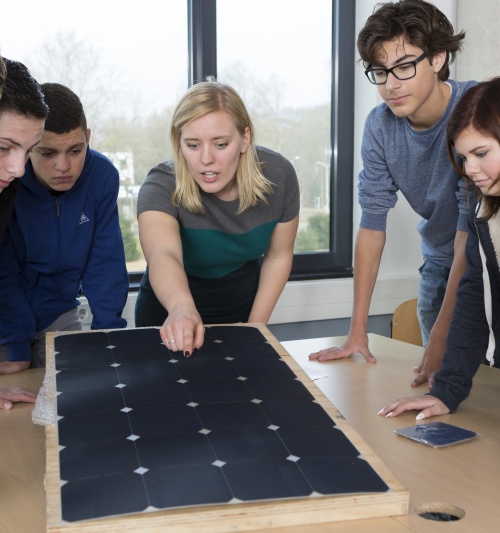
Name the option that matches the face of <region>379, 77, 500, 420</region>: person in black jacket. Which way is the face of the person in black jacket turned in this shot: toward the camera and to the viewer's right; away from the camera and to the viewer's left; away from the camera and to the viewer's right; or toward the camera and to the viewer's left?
toward the camera and to the viewer's left

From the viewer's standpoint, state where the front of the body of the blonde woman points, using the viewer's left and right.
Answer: facing the viewer

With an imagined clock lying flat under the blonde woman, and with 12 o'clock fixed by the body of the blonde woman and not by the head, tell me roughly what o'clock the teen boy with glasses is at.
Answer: The teen boy with glasses is roughly at 9 o'clock from the blonde woman.

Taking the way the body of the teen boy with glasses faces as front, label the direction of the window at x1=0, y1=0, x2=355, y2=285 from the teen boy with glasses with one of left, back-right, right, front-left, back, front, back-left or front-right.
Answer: right

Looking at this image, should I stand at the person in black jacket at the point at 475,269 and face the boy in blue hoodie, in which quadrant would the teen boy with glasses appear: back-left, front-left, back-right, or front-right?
front-right

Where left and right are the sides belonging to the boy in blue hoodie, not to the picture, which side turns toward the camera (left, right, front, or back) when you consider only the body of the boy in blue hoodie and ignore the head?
front

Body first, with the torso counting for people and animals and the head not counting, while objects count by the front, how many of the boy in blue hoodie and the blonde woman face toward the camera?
2

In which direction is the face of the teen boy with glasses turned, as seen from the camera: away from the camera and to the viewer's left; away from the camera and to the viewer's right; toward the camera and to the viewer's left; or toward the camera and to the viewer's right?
toward the camera and to the viewer's left

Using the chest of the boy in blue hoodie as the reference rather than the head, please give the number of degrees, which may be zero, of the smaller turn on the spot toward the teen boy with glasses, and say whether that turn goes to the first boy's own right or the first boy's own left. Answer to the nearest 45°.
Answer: approximately 90° to the first boy's own left

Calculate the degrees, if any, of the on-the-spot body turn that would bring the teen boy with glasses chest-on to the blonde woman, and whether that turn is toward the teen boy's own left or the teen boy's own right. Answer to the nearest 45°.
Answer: approximately 45° to the teen boy's own right

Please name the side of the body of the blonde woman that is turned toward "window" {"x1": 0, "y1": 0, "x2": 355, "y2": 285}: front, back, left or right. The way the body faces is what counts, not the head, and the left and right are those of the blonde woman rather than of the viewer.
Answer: back

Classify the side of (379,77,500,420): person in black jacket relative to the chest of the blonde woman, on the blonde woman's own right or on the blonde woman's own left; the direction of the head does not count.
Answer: on the blonde woman's own left

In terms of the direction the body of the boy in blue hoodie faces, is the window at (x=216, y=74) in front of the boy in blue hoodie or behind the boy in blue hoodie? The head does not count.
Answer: behind

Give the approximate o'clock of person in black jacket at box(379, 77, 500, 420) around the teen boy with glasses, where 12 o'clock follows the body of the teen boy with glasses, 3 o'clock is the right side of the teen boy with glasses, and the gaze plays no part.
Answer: The person in black jacket is roughly at 10 o'clock from the teen boy with glasses.

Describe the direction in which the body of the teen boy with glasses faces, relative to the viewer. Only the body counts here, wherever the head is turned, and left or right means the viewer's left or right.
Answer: facing the viewer and to the left of the viewer
